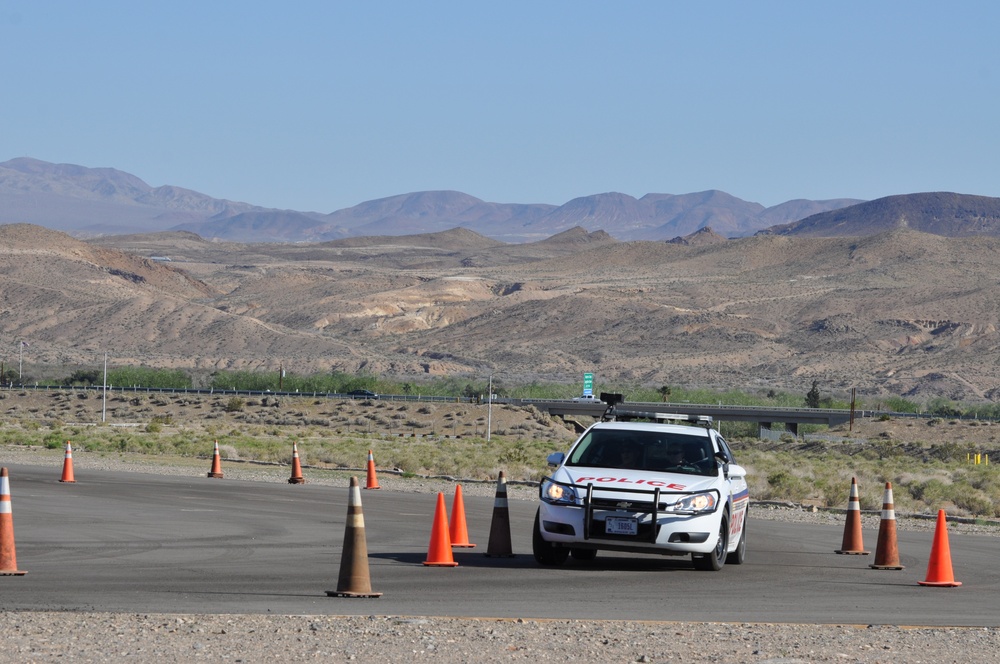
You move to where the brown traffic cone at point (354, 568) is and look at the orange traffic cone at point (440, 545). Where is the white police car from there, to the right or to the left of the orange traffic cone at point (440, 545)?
right

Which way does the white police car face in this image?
toward the camera

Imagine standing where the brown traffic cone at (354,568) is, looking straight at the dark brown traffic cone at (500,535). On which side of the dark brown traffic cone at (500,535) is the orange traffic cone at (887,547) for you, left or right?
right

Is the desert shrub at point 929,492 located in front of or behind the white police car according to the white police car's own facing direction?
behind

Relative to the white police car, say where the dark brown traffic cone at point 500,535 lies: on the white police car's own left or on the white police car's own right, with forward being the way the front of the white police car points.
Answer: on the white police car's own right

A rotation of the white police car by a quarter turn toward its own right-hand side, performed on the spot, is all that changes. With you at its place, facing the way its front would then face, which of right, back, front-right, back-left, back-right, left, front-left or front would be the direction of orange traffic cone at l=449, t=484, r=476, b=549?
front-right

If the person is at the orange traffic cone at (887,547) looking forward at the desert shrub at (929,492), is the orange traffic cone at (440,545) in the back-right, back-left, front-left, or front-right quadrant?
back-left

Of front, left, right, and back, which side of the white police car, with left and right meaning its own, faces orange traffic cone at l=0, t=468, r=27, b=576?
right

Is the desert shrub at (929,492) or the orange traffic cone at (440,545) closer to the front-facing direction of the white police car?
the orange traffic cone

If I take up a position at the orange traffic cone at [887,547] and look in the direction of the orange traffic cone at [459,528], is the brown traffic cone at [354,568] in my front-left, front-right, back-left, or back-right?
front-left

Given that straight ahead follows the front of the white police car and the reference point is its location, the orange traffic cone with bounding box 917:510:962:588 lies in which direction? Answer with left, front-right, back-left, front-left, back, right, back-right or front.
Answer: left

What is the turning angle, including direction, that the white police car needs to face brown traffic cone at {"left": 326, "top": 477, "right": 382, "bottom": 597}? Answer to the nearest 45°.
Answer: approximately 45° to its right

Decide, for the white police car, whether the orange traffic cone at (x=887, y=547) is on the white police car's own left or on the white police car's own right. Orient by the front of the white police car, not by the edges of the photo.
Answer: on the white police car's own left

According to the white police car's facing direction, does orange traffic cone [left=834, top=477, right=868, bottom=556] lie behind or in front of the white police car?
behind
